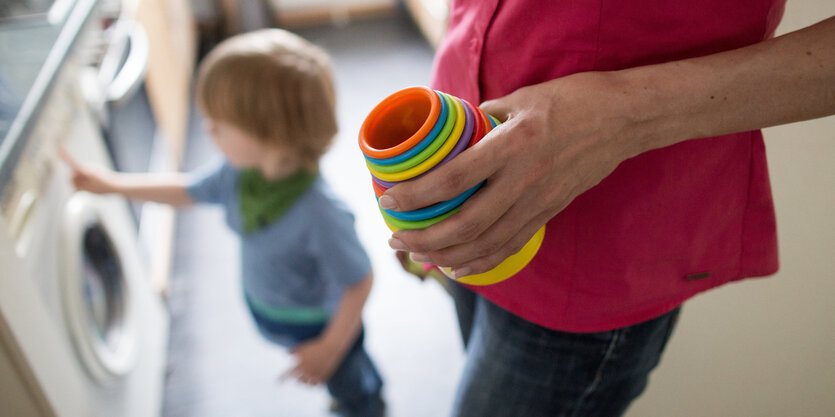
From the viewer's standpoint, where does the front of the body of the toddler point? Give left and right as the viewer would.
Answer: facing the viewer and to the left of the viewer
